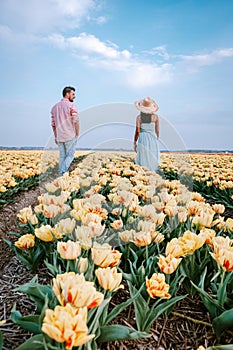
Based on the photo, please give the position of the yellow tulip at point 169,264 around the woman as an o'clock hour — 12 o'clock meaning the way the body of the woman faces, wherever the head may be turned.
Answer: The yellow tulip is roughly at 6 o'clock from the woman.

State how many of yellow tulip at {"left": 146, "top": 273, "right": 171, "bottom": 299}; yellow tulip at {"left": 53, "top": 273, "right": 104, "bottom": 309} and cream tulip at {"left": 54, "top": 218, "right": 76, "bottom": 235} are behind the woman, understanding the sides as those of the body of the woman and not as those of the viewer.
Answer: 3

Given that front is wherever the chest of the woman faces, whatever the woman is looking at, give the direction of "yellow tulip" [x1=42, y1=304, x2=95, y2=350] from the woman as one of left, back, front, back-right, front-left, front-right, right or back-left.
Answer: back

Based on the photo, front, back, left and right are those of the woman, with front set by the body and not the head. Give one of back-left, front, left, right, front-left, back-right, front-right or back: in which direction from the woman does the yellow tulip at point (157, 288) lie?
back

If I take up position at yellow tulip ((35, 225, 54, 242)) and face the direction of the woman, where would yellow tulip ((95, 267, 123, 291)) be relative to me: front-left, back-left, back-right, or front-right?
back-right

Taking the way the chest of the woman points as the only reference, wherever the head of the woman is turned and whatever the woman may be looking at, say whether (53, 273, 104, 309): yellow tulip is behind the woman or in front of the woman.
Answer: behind

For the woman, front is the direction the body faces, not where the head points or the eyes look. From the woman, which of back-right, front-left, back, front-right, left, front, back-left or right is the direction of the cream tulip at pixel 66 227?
back

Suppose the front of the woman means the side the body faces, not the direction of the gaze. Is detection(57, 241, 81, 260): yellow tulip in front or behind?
behind

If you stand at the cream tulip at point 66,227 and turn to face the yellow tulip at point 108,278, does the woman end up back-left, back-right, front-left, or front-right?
back-left

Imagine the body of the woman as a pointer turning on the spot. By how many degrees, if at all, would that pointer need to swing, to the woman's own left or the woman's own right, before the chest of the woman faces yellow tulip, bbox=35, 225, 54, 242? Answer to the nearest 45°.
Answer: approximately 180°

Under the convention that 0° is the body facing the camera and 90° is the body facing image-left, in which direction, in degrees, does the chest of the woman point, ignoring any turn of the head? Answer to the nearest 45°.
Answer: approximately 180°

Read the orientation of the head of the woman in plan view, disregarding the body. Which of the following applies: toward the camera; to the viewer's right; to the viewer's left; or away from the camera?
away from the camera

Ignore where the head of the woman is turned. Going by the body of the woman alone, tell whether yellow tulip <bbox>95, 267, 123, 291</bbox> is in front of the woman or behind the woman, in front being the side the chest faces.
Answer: behind

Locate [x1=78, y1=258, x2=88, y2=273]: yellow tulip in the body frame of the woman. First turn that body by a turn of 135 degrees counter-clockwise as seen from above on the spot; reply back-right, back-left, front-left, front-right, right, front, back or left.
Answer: front-left

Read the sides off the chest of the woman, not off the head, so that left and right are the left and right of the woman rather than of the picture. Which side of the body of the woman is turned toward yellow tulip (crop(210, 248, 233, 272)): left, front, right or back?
back
